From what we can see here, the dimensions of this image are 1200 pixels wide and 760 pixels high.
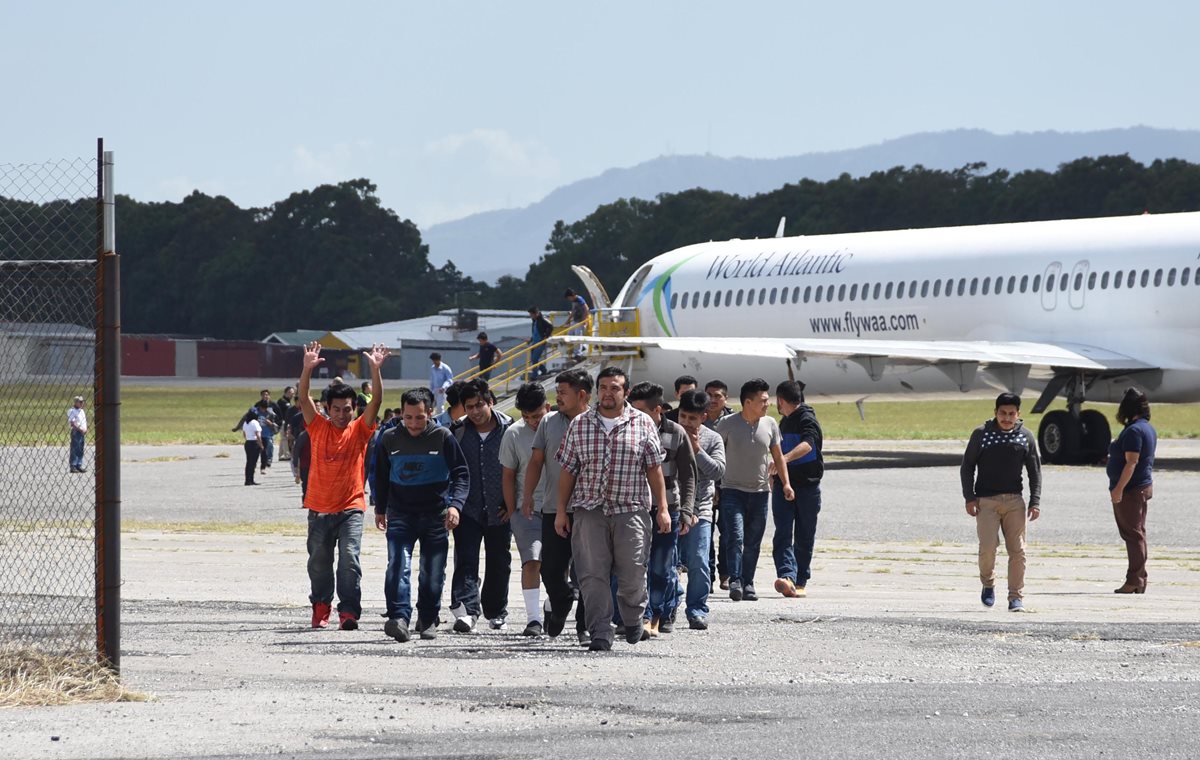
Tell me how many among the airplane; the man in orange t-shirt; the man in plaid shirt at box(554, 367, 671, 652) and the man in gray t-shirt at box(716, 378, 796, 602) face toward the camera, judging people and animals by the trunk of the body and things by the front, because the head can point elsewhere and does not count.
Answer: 3

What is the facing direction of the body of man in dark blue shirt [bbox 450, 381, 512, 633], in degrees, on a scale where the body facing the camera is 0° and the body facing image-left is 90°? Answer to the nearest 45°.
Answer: approximately 0°

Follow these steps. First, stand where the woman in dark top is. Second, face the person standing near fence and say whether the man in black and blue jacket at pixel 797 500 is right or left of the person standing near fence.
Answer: left

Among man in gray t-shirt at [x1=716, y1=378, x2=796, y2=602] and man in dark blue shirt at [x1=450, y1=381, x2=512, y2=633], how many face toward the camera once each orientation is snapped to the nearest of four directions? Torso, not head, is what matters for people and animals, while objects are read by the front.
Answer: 2

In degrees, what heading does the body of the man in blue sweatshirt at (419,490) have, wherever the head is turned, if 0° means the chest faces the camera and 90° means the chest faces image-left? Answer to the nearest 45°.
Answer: approximately 0°

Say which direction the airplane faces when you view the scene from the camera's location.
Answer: facing away from the viewer and to the left of the viewer

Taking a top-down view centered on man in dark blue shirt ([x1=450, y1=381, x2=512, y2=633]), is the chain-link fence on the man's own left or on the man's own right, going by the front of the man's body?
on the man's own right

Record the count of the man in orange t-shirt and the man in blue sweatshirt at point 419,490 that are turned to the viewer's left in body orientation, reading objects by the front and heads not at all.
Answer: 0
